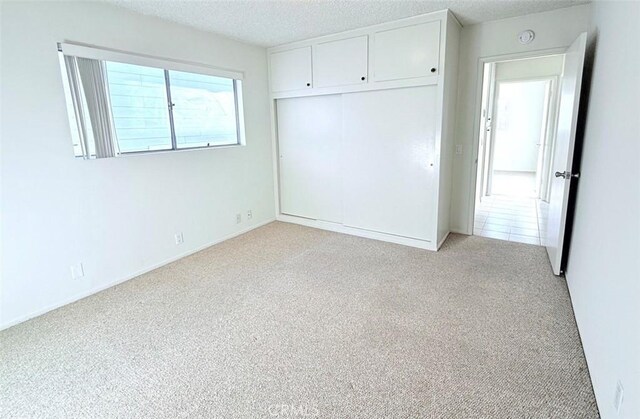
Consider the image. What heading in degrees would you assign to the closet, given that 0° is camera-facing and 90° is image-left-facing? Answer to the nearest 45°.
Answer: approximately 45°

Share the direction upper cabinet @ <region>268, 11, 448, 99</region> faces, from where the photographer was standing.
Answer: facing the viewer and to the left of the viewer

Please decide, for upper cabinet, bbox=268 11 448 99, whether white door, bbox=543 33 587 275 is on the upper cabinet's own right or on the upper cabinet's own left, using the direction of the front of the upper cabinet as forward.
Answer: on the upper cabinet's own left

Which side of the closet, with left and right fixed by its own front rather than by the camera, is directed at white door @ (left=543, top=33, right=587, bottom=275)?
left

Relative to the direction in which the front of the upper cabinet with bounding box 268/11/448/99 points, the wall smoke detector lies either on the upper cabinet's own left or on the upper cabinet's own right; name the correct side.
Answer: on the upper cabinet's own left
